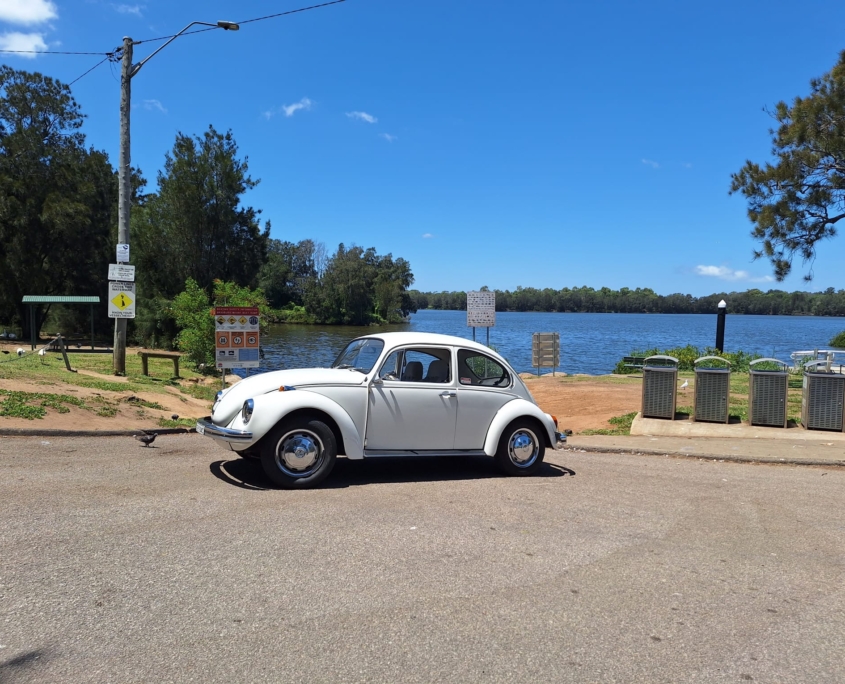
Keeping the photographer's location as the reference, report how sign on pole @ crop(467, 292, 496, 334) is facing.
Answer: facing the viewer

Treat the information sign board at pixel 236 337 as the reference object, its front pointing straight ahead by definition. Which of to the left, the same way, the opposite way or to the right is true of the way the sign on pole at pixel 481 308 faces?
the same way

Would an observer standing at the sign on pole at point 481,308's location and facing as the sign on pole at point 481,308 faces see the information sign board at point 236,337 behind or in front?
in front

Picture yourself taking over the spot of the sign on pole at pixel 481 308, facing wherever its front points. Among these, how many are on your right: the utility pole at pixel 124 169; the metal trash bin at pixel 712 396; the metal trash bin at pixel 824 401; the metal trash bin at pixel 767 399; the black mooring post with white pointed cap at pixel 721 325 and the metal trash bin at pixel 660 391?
1

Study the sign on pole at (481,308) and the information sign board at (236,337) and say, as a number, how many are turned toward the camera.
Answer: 2

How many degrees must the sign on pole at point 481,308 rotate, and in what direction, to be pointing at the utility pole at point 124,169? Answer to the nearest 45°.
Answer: approximately 90° to its right

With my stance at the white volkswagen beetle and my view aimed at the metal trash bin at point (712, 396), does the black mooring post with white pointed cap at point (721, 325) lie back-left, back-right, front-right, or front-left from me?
front-left

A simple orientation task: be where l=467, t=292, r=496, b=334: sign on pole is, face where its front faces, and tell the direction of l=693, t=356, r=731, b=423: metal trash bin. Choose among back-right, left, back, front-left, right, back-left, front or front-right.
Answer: front-left

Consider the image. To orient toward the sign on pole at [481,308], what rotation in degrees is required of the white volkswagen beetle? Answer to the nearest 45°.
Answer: approximately 135° to its right

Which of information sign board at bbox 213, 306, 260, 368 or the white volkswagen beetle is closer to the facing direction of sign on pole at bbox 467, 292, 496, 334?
the white volkswagen beetle

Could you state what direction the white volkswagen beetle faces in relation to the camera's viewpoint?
facing the viewer and to the left of the viewer

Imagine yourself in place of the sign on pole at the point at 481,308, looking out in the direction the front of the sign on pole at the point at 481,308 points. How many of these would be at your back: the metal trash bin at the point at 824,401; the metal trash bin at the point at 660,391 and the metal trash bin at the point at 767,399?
0

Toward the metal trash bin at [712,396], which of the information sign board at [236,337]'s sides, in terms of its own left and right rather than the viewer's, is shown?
left

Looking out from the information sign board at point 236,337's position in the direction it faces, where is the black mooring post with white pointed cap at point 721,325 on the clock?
The black mooring post with white pointed cap is roughly at 8 o'clock from the information sign board.

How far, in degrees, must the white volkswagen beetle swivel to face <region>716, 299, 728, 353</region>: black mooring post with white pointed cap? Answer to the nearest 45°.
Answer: approximately 180°

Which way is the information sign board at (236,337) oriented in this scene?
toward the camera
